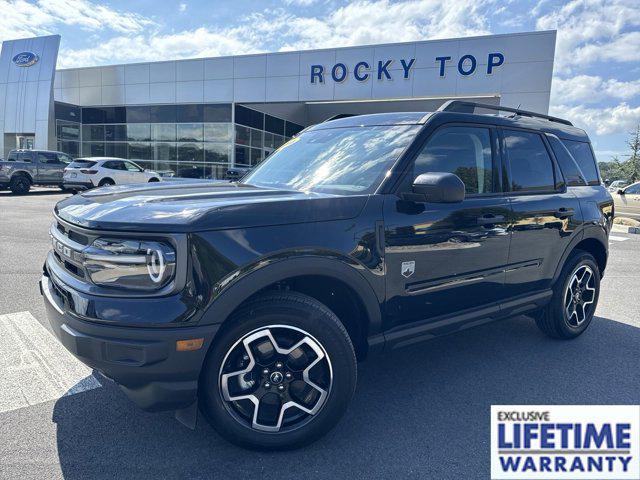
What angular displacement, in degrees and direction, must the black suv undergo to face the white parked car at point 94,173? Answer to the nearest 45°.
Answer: approximately 90° to its right

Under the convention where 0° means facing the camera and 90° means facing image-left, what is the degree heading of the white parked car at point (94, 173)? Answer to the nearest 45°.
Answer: approximately 225°

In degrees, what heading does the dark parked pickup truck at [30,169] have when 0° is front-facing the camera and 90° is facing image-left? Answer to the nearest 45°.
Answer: approximately 270°

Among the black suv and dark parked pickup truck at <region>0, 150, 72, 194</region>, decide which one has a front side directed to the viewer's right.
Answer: the dark parked pickup truck

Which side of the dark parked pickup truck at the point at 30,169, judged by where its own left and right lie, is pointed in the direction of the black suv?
right

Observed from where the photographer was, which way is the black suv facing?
facing the viewer and to the left of the viewer

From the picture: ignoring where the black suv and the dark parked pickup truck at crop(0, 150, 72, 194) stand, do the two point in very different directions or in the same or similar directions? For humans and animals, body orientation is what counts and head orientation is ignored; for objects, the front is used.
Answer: very different directions

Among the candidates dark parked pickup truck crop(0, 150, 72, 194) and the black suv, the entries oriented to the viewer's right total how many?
1
